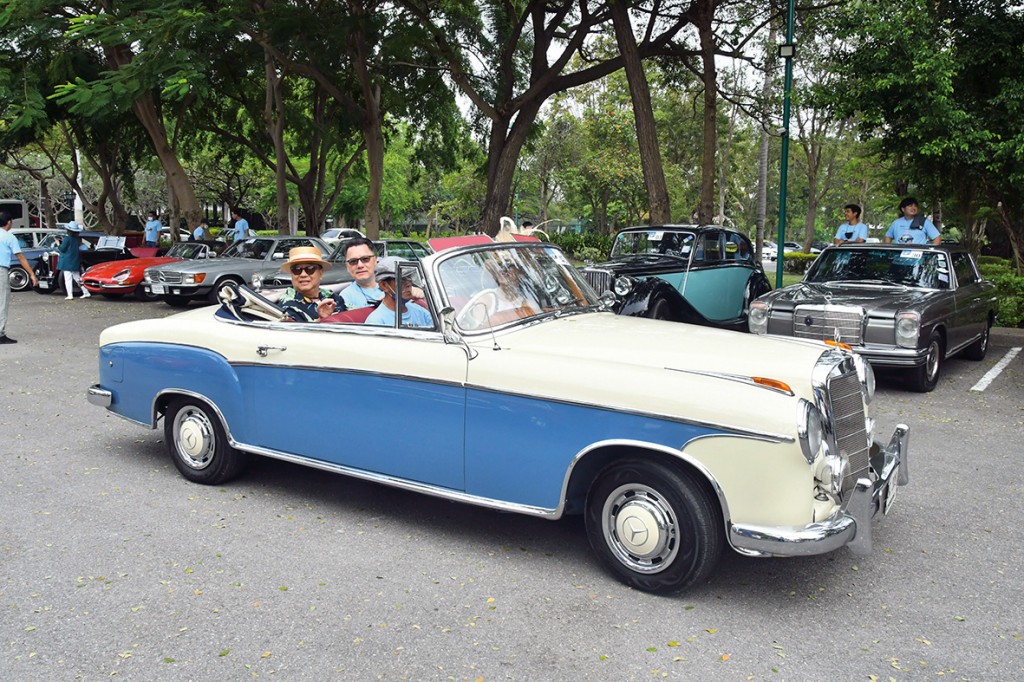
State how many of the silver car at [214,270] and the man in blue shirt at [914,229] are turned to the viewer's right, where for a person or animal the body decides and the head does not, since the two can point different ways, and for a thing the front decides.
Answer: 0

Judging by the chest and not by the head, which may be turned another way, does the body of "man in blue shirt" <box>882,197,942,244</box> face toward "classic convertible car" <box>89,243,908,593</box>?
yes

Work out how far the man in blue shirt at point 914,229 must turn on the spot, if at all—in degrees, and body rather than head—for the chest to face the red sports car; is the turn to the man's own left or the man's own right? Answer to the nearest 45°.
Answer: approximately 90° to the man's own right

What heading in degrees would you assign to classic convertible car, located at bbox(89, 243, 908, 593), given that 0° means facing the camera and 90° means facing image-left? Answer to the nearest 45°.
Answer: approximately 315°

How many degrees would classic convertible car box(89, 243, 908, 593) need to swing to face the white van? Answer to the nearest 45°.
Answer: approximately 180°

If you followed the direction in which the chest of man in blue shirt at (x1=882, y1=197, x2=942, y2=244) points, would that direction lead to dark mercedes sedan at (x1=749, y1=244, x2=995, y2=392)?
yes

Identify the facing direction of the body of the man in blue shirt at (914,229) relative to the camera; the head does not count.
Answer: toward the camera

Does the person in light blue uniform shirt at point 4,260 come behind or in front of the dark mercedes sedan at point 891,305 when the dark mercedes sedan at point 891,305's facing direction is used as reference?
in front

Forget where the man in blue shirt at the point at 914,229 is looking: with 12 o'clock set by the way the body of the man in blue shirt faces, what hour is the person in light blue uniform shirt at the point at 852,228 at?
The person in light blue uniform shirt is roughly at 4 o'clock from the man in blue shirt.

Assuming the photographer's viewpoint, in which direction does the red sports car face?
facing the viewer and to the left of the viewer

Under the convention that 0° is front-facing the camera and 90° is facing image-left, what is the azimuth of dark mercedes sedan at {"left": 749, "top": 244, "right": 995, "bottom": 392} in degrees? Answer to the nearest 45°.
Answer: approximately 45°
